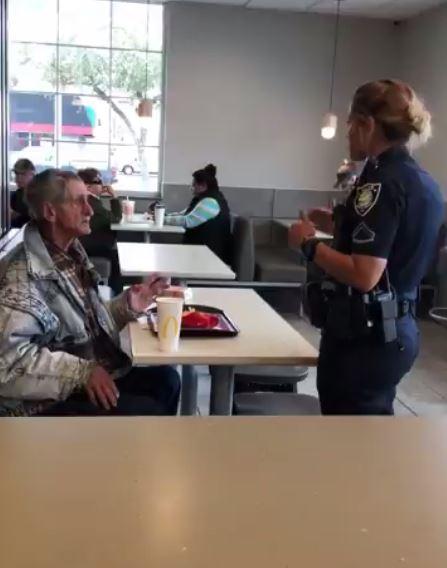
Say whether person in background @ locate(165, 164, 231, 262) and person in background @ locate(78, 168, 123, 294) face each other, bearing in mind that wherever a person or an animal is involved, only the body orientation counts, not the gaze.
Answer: yes

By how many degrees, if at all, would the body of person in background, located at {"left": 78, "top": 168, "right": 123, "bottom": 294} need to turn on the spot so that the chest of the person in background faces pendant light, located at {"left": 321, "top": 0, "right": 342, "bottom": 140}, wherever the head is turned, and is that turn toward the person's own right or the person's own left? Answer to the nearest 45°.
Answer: approximately 45° to the person's own left

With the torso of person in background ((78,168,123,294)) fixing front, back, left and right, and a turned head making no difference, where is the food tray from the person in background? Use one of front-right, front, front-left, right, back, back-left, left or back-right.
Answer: right

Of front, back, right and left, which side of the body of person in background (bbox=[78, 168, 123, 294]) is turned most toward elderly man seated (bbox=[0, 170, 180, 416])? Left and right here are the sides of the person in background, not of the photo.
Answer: right

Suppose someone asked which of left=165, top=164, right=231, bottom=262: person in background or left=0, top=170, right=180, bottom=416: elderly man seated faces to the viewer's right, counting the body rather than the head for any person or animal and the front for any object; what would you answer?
the elderly man seated

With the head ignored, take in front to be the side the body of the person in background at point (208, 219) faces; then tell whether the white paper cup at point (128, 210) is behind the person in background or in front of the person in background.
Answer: in front

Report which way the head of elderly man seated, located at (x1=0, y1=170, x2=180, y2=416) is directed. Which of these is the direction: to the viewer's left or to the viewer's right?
to the viewer's right

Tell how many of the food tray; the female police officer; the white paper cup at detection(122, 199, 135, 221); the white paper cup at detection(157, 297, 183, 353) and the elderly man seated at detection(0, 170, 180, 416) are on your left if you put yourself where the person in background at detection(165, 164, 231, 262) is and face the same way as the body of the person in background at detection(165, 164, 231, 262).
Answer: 4

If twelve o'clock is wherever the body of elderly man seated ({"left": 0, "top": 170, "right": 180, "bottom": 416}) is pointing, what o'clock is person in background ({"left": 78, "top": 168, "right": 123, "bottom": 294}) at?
The person in background is roughly at 9 o'clock from the elderly man seated.

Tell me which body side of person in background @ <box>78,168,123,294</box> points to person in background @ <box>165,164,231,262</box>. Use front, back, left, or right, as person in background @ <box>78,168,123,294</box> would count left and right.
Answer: front

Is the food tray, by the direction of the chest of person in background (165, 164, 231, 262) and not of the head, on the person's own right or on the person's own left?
on the person's own left

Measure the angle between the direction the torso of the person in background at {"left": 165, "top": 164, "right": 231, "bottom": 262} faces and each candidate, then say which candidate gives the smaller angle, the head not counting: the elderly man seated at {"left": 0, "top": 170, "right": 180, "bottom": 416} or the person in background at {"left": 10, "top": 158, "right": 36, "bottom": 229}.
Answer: the person in background

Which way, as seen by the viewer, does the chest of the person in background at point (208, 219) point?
to the viewer's left

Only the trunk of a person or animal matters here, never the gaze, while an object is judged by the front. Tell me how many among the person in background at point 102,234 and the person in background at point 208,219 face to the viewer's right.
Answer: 1

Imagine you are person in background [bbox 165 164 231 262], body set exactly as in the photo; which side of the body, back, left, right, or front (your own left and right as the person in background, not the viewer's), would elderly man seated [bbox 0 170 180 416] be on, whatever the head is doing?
left

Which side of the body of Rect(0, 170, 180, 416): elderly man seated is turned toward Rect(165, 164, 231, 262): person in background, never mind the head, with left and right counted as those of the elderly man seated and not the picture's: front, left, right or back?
left

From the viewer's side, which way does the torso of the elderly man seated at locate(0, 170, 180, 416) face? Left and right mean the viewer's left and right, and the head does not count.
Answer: facing to the right of the viewer

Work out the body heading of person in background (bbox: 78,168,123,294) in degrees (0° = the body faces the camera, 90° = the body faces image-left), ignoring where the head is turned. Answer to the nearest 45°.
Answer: approximately 270°

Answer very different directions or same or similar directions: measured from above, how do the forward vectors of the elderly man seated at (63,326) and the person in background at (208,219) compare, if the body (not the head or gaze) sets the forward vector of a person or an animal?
very different directions
